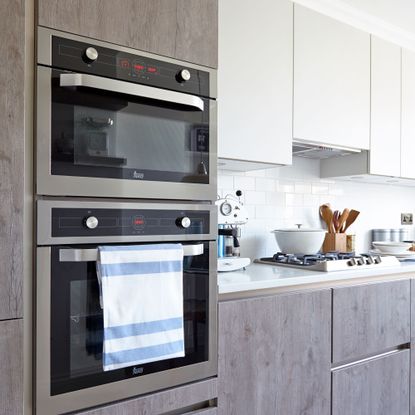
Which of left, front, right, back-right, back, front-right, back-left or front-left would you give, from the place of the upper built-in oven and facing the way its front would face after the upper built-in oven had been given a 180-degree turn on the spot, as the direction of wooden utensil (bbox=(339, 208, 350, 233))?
right

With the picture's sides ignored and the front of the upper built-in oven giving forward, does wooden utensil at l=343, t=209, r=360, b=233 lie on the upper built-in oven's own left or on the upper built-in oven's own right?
on the upper built-in oven's own left

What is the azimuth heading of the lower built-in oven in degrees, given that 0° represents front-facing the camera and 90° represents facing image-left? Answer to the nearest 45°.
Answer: approximately 315°

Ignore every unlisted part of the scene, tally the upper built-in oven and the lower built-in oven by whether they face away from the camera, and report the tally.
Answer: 0

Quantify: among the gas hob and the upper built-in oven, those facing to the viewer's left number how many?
0

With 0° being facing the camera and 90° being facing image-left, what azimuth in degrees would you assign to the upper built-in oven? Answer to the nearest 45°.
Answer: approximately 315°

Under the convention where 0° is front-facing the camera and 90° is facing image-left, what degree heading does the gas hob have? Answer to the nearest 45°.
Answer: approximately 315°

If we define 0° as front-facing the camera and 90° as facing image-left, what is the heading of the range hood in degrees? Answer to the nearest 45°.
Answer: approximately 315°

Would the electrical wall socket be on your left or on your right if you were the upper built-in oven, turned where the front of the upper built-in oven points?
on your left

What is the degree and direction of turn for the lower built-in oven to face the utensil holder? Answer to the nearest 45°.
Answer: approximately 90° to its left
